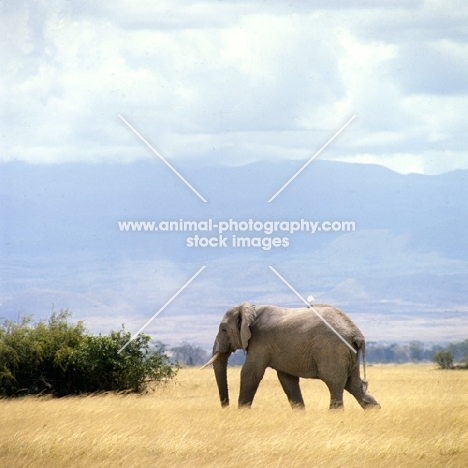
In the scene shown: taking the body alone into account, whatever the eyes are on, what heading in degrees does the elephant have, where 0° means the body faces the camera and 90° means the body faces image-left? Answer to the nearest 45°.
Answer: approximately 90°

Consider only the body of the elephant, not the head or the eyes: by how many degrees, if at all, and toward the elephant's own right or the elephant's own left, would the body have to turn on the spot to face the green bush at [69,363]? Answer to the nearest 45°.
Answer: approximately 45° to the elephant's own right
